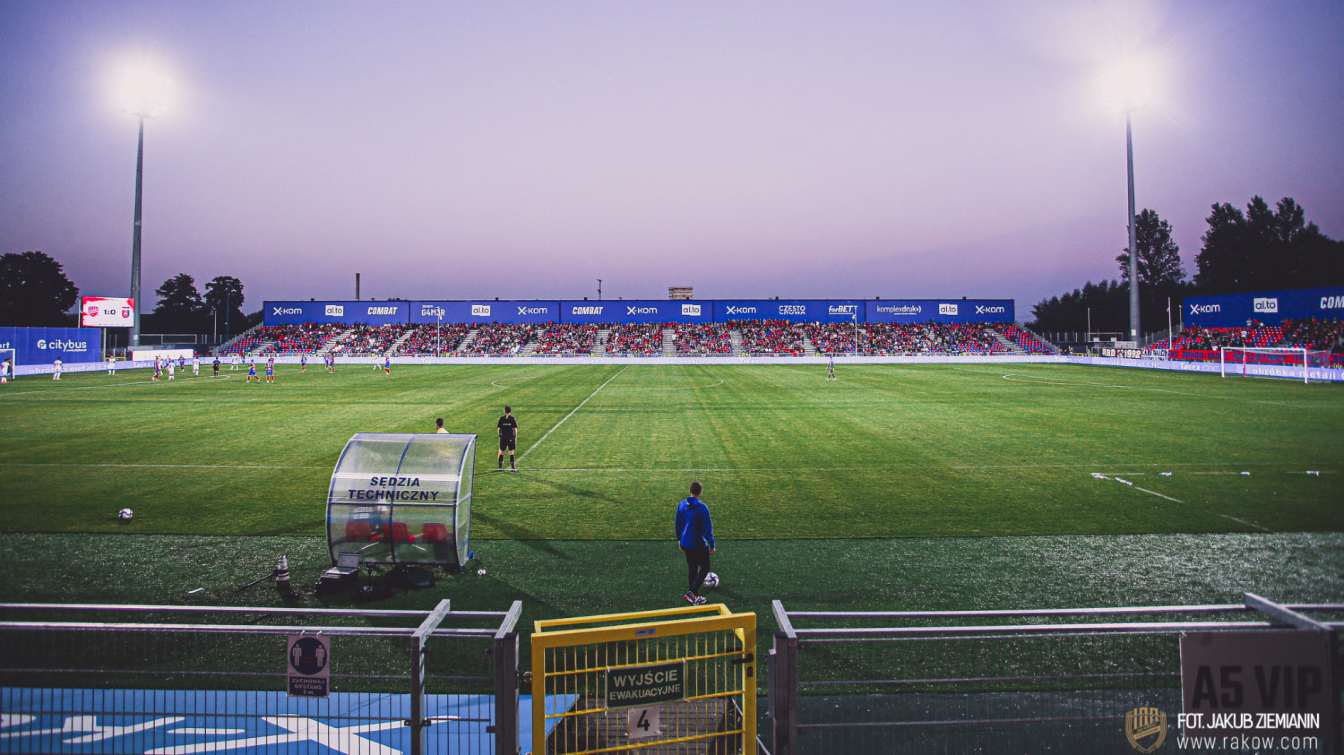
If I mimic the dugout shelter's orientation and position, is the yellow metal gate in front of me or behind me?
behind

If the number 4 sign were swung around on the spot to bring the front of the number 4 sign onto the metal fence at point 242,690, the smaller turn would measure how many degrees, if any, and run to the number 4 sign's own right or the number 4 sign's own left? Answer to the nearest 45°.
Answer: approximately 135° to the number 4 sign's own right

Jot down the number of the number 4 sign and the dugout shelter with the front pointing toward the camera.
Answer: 1

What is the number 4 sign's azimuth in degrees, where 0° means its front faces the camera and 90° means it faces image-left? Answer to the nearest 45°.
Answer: approximately 0°

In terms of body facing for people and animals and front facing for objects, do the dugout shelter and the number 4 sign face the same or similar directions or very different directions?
very different directions

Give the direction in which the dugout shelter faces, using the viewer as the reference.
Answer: facing away from the viewer

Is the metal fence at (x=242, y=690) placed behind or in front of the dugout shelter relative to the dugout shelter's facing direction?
behind

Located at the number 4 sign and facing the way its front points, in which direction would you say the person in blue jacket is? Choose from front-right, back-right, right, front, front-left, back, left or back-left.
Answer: back

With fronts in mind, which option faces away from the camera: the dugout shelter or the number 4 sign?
the dugout shelter

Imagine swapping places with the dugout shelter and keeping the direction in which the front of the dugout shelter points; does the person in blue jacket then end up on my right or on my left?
on my right
